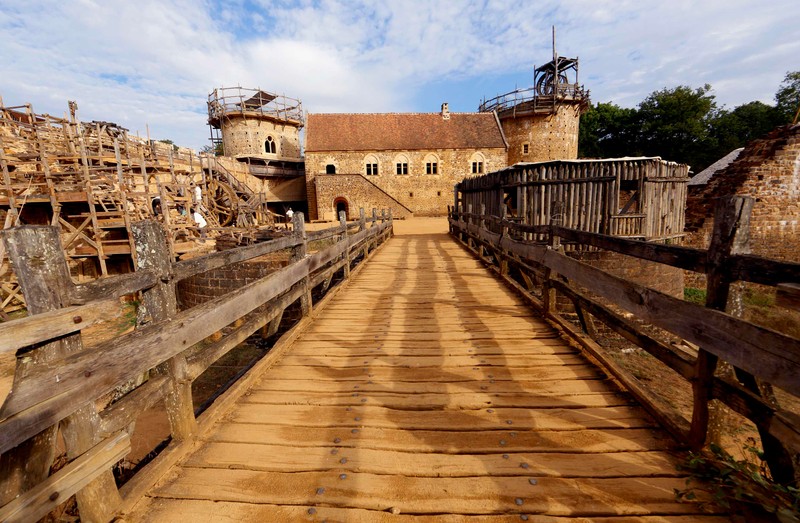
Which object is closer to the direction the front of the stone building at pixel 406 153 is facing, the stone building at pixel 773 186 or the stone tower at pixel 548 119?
the stone building

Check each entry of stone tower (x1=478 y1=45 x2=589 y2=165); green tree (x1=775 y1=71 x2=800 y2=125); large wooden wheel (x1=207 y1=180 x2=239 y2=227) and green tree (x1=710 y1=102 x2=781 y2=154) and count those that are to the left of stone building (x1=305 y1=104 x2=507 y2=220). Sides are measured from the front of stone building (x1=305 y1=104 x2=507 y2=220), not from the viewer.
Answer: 3

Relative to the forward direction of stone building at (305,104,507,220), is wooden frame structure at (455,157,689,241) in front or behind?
in front

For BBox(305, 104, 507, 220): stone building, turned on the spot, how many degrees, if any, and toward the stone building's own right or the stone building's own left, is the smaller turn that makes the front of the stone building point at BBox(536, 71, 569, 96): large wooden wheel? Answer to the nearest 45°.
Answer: approximately 90° to the stone building's own left

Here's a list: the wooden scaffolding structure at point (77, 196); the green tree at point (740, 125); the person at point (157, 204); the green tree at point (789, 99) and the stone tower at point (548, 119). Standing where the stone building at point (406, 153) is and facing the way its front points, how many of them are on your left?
3

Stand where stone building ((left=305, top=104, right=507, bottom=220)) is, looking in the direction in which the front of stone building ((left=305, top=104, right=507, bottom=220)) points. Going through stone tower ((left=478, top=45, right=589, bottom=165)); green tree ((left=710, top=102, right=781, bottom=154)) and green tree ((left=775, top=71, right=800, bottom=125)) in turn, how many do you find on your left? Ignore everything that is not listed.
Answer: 3

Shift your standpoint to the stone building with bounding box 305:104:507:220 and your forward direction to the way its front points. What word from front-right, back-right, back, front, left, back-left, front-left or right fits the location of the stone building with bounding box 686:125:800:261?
front-left

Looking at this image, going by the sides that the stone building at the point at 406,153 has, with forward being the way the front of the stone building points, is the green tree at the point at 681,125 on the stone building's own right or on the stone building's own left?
on the stone building's own left

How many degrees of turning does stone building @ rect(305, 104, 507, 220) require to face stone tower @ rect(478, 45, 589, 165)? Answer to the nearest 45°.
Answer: approximately 90° to its left

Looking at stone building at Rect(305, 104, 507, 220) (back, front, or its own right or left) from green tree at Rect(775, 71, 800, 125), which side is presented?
left

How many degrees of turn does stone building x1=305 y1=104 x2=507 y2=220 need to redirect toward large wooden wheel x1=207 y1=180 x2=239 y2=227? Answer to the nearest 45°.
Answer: approximately 45° to its right

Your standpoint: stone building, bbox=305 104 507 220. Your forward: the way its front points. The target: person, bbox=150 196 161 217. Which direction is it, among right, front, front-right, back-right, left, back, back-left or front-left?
front-right

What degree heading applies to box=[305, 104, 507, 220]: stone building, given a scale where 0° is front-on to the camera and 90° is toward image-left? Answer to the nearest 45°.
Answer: approximately 0°

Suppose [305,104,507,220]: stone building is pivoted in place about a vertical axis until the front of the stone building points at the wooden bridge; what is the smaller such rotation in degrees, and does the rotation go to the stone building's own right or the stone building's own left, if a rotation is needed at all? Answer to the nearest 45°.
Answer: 0° — it already faces it
